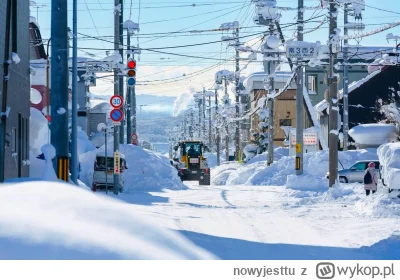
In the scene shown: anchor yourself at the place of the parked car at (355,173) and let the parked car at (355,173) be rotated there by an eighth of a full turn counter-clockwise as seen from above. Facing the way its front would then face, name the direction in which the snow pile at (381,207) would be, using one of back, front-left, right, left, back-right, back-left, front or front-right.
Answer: front-left

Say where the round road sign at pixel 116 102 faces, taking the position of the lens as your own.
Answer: facing the viewer

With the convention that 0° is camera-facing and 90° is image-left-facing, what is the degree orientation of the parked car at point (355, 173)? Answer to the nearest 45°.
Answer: approximately 90°

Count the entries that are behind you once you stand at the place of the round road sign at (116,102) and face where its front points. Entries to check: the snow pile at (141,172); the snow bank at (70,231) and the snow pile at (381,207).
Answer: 1

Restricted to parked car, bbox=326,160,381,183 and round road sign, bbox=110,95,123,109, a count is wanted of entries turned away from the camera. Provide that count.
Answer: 0

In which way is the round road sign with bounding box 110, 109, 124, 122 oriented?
toward the camera
